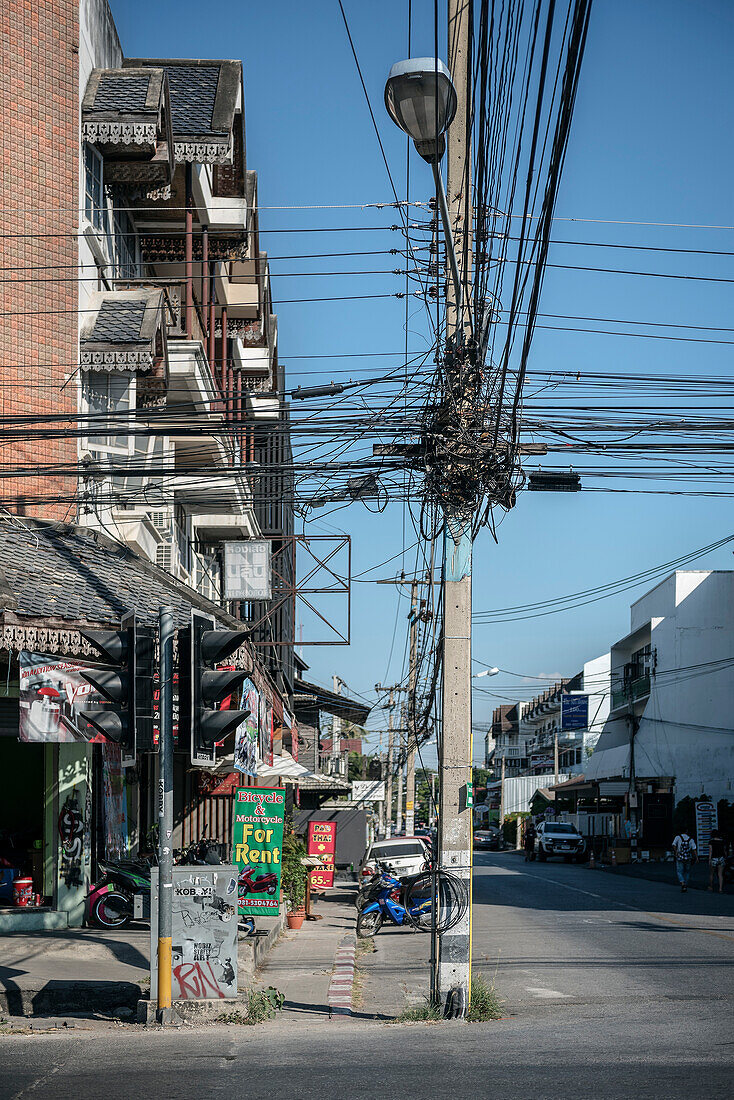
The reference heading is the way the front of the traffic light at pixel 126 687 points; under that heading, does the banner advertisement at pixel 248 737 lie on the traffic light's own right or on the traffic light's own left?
on the traffic light's own right

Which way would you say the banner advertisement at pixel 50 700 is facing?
toward the camera

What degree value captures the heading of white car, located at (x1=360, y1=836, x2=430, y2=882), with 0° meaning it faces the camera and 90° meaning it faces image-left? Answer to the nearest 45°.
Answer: approximately 180°

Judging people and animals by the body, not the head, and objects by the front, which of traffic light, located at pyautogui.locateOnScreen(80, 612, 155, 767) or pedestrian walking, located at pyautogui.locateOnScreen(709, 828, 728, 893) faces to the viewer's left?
the traffic light

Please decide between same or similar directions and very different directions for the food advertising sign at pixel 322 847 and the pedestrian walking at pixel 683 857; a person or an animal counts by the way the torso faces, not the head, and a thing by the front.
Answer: very different directions

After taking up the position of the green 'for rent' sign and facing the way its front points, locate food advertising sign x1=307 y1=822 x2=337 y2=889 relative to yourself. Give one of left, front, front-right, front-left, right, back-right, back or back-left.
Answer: back

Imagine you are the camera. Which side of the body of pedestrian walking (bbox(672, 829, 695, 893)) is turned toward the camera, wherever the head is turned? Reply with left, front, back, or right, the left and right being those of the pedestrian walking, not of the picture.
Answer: back

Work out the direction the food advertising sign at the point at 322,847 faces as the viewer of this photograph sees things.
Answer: facing the viewer

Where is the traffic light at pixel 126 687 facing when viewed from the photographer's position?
facing to the left of the viewer

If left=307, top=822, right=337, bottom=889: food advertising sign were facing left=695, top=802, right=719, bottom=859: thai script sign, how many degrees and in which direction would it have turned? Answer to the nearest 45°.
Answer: approximately 135° to its left

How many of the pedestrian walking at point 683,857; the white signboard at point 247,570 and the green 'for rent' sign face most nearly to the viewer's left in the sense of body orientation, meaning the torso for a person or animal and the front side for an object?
0
